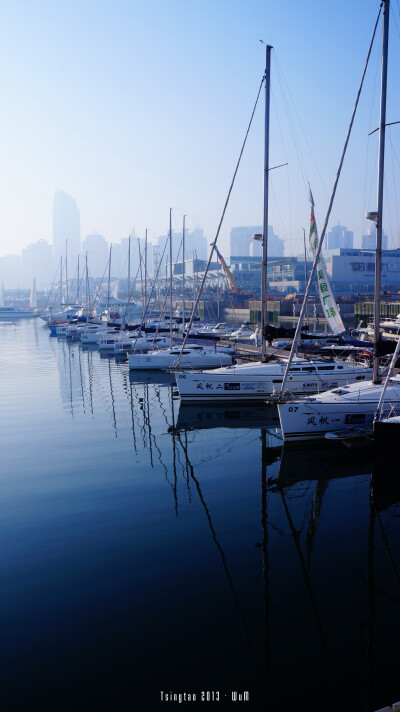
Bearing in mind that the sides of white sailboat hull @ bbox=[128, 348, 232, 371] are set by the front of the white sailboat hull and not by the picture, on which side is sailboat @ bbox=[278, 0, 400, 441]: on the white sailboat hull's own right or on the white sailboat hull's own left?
on the white sailboat hull's own left

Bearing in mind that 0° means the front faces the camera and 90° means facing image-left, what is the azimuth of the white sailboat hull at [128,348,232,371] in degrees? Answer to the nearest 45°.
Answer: approximately 90°

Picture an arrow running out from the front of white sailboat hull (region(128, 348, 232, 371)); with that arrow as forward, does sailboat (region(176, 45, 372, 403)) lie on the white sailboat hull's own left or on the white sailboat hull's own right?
on the white sailboat hull's own left
